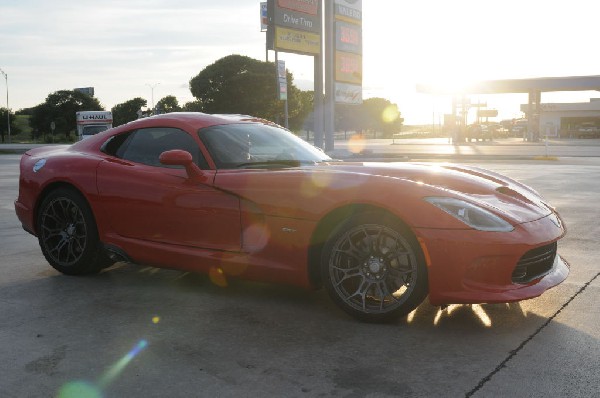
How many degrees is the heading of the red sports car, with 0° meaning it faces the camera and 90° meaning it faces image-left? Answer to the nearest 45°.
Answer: approximately 315°

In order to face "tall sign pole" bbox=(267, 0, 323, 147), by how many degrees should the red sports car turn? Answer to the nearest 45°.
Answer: approximately 135° to its left

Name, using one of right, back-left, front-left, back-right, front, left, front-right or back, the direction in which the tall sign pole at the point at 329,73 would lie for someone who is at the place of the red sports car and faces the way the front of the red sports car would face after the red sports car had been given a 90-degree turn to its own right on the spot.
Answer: back-right

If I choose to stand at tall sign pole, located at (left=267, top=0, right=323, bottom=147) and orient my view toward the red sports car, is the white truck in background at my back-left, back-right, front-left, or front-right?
back-right

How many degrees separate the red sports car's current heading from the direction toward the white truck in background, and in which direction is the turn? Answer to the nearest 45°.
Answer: approximately 135° to its left

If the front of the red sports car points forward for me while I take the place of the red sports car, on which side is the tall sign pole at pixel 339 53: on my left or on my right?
on my left
